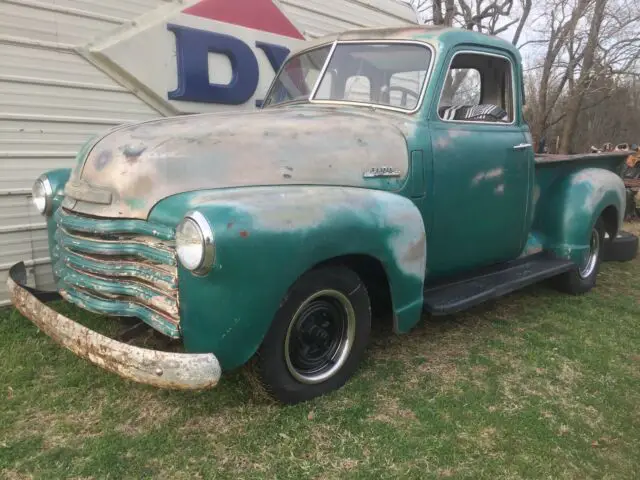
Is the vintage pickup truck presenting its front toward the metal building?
no

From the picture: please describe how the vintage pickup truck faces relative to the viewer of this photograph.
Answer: facing the viewer and to the left of the viewer
